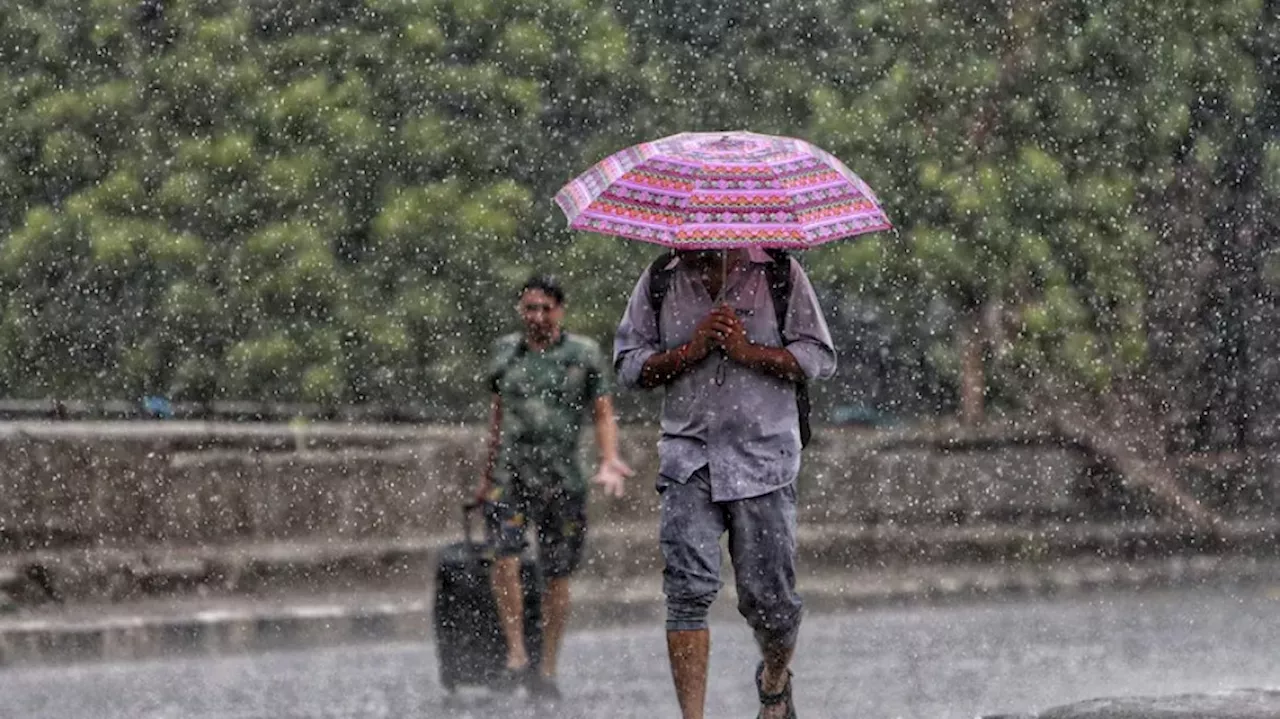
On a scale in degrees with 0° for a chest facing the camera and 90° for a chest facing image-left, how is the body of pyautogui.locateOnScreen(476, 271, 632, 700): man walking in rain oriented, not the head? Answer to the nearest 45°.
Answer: approximately 0°

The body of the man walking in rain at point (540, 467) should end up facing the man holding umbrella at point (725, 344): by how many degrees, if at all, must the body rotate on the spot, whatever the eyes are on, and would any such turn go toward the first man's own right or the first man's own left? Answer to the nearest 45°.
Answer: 0° — they already face them

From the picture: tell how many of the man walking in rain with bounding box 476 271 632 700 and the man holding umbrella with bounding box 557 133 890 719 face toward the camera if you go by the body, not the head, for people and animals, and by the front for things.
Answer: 2

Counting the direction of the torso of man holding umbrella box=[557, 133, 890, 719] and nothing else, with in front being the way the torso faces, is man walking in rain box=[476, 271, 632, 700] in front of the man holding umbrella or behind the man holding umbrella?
behind

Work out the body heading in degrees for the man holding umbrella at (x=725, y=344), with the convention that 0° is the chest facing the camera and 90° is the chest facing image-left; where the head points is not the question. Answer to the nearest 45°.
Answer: approximately 0°
